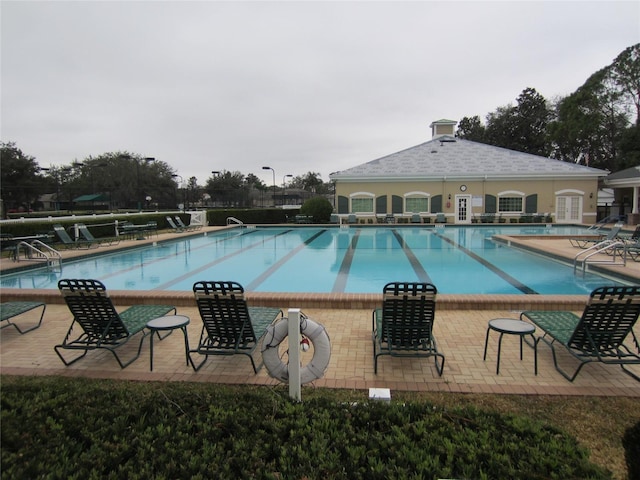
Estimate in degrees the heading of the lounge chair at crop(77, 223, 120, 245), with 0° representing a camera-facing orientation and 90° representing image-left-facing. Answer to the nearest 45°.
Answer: approximately 270°

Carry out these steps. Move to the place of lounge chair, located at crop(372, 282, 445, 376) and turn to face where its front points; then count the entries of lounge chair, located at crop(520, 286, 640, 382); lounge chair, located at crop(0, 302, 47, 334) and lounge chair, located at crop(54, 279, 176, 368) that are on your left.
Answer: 2

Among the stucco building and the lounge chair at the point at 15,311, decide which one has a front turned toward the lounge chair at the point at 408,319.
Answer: the stucco building

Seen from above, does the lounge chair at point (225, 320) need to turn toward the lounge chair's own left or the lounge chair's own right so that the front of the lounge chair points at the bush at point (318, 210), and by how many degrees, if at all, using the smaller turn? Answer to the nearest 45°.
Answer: approximately 45° to the lounge chair's own left

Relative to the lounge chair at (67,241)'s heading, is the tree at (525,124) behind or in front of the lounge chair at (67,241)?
in front

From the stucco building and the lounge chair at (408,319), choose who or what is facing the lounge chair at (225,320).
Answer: the stucco building

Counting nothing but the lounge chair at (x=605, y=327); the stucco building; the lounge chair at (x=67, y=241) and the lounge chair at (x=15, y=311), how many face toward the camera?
1

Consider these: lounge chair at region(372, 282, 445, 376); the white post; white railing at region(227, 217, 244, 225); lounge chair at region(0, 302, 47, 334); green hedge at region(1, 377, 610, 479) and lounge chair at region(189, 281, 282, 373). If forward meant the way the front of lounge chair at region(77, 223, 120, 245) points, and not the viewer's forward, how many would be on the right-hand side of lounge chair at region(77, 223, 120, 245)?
5

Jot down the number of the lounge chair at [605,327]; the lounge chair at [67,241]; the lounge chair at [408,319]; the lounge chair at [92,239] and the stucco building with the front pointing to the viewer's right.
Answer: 2

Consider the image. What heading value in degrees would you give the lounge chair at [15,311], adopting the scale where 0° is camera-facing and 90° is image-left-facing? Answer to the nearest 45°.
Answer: approximately 225°

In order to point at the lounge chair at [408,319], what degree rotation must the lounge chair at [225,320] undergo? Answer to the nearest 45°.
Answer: approximately 45° to its right

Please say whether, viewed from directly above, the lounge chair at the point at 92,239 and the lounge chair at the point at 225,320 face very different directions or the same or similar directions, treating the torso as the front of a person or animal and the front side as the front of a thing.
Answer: same or similar directions

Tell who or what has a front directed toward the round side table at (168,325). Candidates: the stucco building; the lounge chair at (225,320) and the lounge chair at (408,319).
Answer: the stucco building

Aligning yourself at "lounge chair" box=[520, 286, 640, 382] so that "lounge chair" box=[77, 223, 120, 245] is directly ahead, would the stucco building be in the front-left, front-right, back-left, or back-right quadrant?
front-right

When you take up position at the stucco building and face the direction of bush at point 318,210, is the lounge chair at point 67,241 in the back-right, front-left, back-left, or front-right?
front-left

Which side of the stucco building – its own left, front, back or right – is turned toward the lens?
front

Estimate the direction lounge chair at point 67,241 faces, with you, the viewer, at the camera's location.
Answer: facing to the right of the viewer
